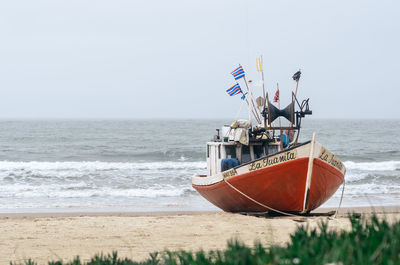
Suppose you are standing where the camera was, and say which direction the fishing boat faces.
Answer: facing the viewer and to the right of the viewer
